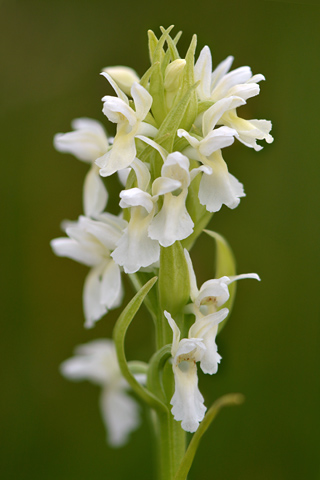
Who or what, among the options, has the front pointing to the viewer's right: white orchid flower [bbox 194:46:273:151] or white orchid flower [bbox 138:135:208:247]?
white orchid flower [bbox 194:46:273:151]

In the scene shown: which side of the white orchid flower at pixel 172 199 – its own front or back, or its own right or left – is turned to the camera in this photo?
front

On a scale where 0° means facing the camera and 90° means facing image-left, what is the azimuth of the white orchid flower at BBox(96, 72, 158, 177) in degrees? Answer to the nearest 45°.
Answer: approximately 45°

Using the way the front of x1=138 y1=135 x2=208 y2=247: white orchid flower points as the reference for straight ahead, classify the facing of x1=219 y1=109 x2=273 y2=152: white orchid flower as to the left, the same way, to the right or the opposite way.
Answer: to the left

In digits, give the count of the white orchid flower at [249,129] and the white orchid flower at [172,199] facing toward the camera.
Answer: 1

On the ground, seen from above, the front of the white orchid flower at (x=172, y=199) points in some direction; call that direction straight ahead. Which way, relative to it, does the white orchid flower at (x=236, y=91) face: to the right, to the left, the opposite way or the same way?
to the left

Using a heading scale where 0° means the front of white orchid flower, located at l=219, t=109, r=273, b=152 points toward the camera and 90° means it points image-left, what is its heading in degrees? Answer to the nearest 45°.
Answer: approximately 270°
